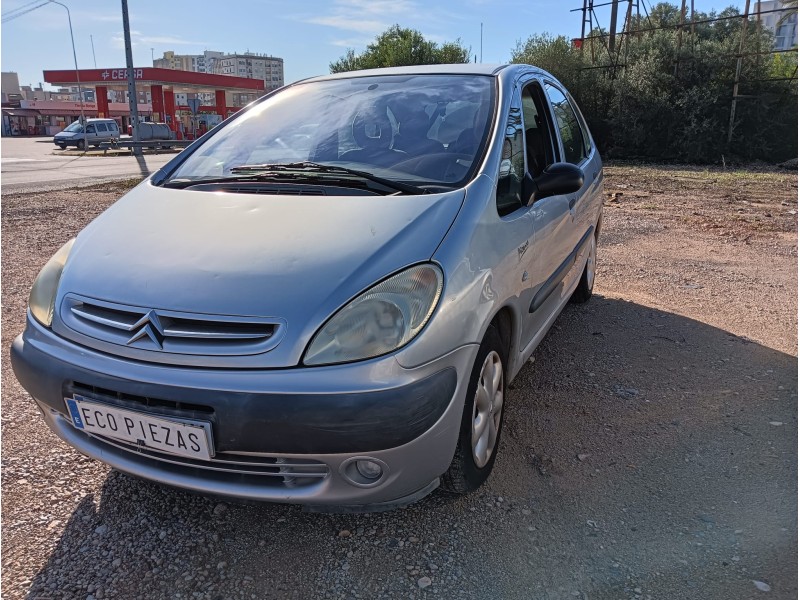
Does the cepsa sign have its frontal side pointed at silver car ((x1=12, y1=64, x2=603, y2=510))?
yes

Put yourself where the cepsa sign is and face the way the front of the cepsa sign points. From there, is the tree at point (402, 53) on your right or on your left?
on your left

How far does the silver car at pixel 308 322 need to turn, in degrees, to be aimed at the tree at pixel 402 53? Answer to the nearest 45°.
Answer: approximately 135° to its right

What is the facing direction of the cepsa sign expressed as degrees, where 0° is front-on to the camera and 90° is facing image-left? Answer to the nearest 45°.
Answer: approximately 0°

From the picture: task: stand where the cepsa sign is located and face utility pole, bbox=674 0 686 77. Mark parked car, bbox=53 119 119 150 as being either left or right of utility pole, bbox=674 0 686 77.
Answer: right

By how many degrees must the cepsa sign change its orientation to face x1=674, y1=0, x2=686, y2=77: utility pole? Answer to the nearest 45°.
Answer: approximately 45° to its left

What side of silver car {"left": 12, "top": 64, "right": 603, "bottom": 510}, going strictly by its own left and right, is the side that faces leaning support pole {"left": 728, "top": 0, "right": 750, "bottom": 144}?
back

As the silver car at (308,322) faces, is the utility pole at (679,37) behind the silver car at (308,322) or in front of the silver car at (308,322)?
behind

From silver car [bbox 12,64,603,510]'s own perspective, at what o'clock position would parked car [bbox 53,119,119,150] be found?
The parked car is roughly at 4 o'clock from the silver car.

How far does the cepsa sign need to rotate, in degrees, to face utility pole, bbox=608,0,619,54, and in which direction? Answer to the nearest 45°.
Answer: approximately 45° to its left
